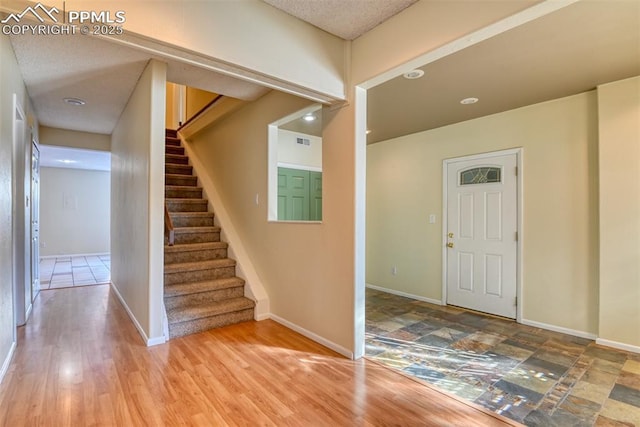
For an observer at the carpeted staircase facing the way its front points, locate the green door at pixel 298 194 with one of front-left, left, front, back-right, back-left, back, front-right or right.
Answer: left

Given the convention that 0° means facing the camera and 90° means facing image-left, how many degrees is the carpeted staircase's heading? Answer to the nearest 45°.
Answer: approximately 315°

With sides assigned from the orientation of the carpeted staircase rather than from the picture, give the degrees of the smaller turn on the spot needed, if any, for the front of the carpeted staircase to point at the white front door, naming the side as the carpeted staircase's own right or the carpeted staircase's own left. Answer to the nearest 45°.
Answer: approximately 45° to the carpeted staircase's own left

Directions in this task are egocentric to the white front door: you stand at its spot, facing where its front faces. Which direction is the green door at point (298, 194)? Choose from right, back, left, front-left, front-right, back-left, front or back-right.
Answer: front-right
